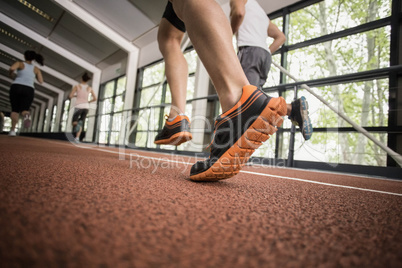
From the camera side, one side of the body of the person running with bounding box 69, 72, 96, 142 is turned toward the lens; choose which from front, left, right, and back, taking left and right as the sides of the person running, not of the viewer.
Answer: back

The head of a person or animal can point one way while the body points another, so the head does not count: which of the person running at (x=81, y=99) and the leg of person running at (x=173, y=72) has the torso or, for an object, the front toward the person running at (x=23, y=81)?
the leg of person running at (x=173, y=72)

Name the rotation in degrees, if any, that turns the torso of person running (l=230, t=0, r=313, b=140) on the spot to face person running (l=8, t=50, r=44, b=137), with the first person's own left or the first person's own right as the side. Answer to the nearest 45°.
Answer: approximately 45° to the first person's own left

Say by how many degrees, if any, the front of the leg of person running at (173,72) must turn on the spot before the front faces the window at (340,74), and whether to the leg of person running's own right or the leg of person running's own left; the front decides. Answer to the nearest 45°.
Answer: approximately 90° to the leg of person running's own right

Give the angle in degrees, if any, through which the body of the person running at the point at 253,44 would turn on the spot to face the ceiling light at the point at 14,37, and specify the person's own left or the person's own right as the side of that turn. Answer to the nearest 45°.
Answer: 0° — they already face it

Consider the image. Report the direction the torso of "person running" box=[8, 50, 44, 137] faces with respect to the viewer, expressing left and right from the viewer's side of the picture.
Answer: facing away from the viewer

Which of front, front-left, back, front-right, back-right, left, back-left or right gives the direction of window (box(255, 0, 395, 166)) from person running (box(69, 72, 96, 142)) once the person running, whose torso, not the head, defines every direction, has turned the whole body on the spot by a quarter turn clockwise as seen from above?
front-right

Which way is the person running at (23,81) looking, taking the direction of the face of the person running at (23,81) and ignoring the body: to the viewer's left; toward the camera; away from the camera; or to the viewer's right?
away from the camera

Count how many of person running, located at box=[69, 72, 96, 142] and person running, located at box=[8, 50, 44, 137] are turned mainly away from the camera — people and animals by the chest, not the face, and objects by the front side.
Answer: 2

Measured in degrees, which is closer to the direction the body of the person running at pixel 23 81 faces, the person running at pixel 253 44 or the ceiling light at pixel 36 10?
the ceiling light

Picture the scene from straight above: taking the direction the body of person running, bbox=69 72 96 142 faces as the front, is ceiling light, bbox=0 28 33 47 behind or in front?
in front

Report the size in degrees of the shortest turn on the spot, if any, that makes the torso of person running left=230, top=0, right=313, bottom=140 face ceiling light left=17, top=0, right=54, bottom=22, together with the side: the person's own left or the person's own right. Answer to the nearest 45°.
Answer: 0° — they already face it

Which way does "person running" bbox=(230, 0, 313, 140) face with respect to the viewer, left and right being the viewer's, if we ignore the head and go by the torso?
facing away from the viewer and to the left of the viewer
